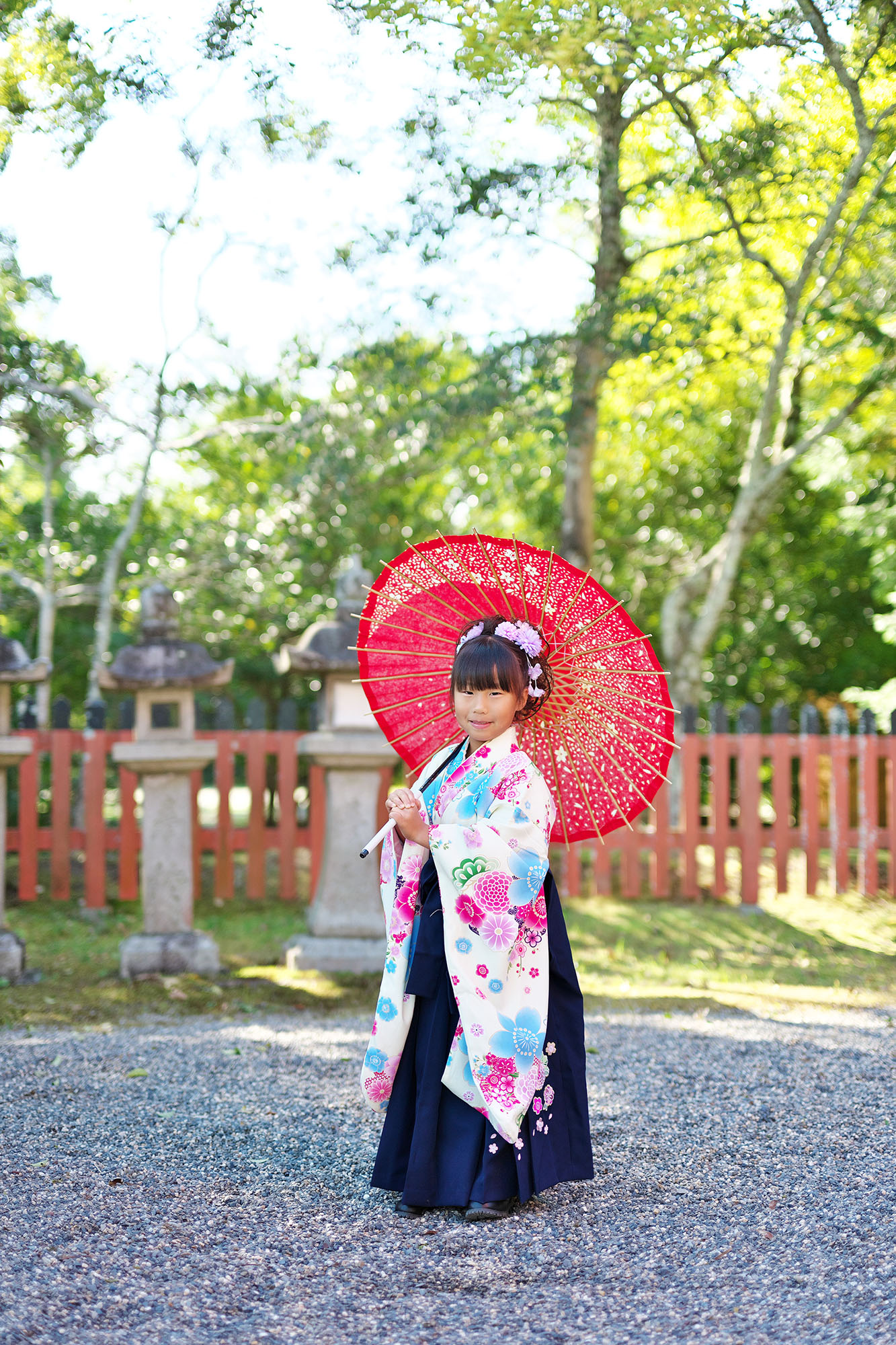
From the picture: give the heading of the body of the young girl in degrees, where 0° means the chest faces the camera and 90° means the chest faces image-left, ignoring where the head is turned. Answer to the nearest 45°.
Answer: approximately 45°

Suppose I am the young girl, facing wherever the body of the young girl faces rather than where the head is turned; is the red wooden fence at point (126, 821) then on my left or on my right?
on my right

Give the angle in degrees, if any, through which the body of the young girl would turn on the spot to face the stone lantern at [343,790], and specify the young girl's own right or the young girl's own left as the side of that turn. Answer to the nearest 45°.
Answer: approximately 135° to the young girl's own right

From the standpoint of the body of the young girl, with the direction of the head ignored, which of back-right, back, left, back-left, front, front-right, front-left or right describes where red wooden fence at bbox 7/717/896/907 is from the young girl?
back-right
